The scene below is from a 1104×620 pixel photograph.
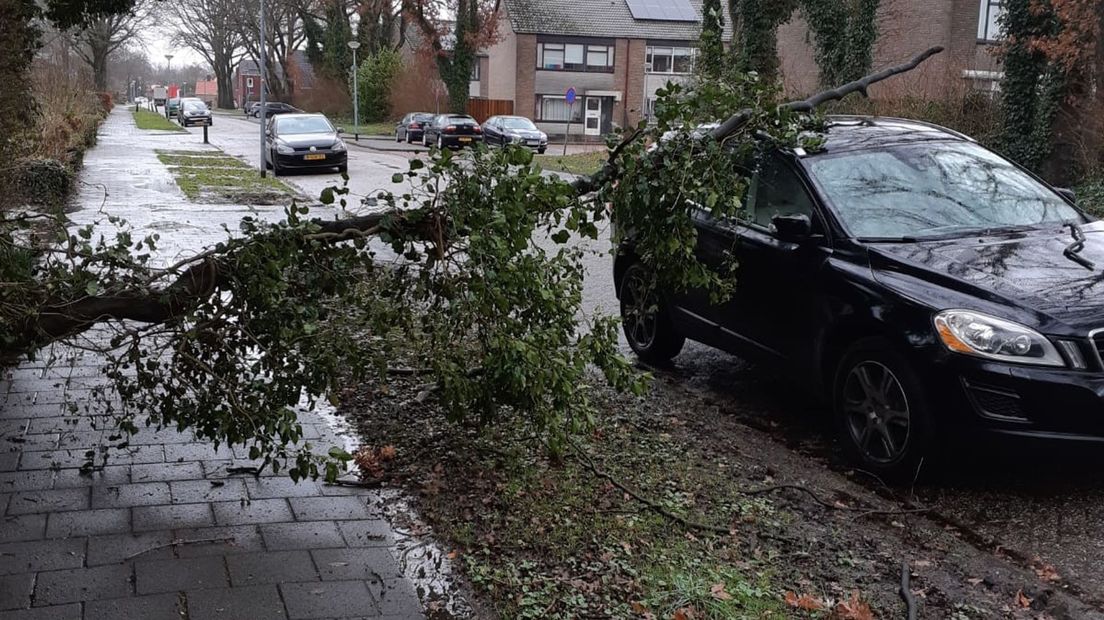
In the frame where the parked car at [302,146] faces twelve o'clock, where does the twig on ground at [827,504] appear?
The twig on ground is roughly at 12 o'clock from the parked car.

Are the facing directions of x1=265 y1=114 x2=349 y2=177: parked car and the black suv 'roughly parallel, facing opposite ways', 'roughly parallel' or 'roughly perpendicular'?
roughly parallel

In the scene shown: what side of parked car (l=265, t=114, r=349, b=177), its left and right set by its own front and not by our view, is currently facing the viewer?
front

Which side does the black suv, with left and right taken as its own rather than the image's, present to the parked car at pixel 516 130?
back

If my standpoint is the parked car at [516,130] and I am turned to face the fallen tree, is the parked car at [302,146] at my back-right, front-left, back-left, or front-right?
front-right

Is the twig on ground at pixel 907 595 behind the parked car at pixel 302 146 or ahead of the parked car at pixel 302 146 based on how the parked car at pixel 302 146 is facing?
ahead

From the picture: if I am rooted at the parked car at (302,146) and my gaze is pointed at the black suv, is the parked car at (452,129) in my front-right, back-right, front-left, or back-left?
back-left

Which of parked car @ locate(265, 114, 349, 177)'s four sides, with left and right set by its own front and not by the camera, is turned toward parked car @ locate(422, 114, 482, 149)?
back

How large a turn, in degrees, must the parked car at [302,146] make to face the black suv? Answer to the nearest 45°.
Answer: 0° — it already faces it

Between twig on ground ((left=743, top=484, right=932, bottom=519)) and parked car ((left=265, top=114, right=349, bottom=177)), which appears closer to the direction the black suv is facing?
the twig on ground

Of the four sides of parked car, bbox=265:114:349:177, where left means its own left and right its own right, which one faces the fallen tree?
front

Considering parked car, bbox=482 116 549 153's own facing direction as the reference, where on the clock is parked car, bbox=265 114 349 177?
parked car, bbox=265 114 349 177 is roughly at 2 o'clock from parked car, bbox=482 116 549 153.

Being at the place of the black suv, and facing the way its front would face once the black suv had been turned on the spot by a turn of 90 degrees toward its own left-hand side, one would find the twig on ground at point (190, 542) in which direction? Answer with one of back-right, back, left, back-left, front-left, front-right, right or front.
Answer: back

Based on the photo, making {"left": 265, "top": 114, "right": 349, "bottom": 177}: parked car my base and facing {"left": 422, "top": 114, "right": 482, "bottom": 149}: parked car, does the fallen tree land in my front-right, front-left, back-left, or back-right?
back-right

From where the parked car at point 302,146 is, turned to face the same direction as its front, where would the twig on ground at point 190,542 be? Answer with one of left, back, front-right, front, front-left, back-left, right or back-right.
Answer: front

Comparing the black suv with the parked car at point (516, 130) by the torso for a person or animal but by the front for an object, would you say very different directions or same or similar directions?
same or similar directions

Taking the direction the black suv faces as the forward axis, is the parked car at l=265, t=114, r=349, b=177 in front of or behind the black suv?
behind
